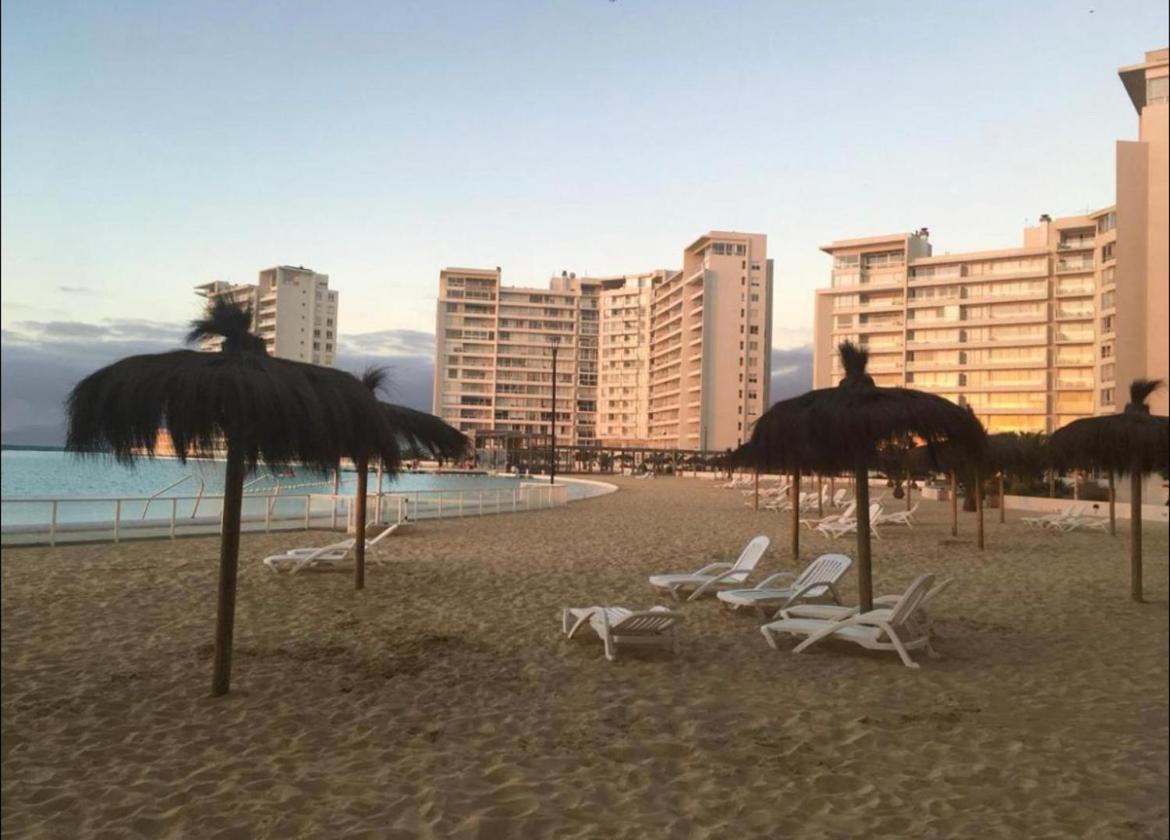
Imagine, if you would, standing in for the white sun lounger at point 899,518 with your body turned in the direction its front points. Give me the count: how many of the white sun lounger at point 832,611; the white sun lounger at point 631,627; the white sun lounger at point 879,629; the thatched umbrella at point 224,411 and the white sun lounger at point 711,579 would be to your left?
5

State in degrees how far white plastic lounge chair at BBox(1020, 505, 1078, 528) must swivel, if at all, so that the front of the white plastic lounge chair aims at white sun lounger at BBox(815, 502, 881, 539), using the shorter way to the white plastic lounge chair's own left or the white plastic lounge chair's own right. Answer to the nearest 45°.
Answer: approximately 45° to the white plastic lounge chair's own left

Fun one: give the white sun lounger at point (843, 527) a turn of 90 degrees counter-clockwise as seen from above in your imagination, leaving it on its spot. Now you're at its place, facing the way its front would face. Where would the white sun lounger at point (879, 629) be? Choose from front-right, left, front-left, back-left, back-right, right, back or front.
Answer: front

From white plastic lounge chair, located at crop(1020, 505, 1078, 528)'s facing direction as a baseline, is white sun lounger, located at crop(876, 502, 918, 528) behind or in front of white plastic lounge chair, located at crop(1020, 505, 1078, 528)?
in front

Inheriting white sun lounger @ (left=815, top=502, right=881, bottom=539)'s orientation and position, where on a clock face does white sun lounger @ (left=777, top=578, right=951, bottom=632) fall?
white sun lounger @ (left=777, top=578, right=951, bottom=632) is roughly at 9 o'clock from white sun lounger @ (left=815, top=502, right=881, bottom=539).

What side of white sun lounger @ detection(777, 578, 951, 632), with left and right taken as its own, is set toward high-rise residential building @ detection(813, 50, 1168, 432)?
right

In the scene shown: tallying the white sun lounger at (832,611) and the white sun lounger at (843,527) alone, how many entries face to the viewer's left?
2

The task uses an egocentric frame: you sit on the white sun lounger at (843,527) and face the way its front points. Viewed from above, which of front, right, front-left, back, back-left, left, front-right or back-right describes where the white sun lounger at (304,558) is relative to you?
front-left

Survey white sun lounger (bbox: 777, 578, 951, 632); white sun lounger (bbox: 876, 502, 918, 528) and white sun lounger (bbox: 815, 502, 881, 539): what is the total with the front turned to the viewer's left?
3

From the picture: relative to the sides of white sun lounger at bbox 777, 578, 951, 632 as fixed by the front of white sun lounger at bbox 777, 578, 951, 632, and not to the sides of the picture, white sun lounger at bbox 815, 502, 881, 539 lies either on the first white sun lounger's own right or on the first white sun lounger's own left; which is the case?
on the first white sun lounger's own right

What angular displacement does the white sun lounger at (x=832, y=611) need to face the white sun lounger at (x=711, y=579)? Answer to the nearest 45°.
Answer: approximately 45° to its right

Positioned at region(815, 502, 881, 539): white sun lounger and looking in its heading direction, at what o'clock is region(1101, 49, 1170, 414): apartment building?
The apartment building is roughly at 4 o'clock from the white sun lounger.

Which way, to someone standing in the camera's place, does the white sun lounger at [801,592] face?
facing the viewer and to the left of the viewer

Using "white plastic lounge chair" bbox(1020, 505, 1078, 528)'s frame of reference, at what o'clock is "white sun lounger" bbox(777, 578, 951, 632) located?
The white sun lounger is roughly at 9 o'clock from the white plastic lounge chair.

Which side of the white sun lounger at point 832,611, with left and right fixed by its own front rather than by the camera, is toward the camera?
left

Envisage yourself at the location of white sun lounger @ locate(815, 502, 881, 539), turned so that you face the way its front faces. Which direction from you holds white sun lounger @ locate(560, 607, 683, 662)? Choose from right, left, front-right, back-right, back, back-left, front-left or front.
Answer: left

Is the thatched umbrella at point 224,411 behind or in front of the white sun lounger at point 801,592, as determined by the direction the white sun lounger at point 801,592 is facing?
in front

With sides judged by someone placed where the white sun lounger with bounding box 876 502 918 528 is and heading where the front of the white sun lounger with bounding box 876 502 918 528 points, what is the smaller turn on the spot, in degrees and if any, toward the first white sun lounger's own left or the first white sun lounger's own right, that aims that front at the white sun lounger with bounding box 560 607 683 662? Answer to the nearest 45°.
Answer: approximately 90° to the first white sun lounger's own left

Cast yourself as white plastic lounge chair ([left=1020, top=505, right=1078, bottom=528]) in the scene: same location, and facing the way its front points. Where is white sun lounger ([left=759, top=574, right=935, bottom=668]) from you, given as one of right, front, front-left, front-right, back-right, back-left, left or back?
left

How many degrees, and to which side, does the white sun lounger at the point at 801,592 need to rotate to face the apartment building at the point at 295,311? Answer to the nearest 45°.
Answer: approximately 45° to its right

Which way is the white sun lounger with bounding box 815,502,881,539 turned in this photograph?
to the viewer's left
